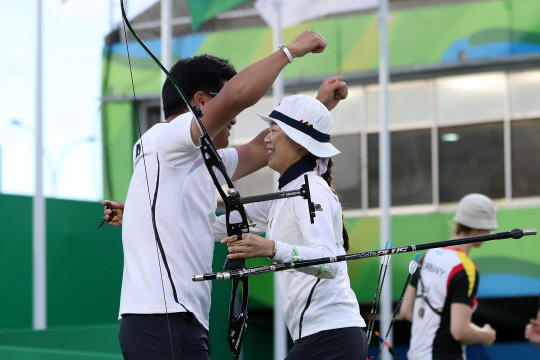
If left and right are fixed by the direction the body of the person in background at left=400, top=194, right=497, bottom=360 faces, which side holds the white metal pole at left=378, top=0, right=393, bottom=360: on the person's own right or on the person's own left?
on the person's own left

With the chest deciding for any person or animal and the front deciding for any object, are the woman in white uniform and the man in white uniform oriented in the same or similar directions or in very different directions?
very different directions

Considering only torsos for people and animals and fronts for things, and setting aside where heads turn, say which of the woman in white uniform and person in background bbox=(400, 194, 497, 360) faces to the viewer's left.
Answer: the woman in white uniform

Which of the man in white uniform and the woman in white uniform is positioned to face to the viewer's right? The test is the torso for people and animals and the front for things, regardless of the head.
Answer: the man in white uniform

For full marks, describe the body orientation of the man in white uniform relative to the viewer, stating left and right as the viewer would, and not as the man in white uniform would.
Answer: facing to the right of the viewer

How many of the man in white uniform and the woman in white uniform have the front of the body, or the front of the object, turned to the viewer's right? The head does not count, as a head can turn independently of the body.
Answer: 1

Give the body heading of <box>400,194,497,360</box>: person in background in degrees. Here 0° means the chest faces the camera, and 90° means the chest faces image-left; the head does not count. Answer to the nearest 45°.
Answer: approximately 225°

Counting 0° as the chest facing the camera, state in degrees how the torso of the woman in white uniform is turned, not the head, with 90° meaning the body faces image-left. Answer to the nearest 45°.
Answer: approximately 90°

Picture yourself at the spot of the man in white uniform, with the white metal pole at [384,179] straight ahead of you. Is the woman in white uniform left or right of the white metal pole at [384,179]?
right

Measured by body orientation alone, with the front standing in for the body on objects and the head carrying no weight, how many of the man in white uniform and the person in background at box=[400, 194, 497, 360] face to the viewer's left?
0

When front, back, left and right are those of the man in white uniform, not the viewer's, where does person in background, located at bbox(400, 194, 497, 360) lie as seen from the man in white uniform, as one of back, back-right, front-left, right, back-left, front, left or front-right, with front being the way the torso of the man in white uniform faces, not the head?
front-left
